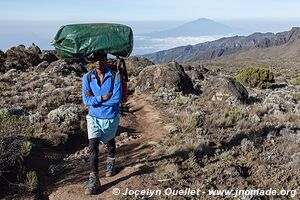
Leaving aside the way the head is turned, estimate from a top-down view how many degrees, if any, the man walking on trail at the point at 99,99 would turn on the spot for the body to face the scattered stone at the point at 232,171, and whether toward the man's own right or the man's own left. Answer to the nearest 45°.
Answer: approximately 90° to the man's own left

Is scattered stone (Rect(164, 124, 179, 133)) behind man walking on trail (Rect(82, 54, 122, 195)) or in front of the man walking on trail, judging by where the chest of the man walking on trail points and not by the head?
behind

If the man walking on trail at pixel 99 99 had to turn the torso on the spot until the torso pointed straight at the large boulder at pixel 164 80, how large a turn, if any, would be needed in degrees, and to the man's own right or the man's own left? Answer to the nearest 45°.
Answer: approximately 180°

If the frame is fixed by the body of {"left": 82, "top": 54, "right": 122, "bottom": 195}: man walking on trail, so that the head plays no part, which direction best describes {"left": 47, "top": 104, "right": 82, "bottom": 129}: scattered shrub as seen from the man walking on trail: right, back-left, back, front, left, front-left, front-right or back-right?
back

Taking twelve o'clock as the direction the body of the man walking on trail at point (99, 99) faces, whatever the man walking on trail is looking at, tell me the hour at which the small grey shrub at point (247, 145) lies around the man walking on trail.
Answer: The small grey shrub is roughly at 8 o'clock from the man walking on trail.

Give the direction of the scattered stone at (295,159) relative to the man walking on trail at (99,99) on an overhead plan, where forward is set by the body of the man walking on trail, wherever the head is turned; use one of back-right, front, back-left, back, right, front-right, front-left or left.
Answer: left

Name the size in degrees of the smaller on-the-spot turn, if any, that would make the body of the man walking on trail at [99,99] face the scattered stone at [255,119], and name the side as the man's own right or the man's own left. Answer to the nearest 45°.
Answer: approximately 135° to the man's own left

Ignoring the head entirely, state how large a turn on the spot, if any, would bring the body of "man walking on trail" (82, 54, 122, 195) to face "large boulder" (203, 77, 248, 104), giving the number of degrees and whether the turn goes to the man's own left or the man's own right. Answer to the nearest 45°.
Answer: approximately 135° to the man's own left

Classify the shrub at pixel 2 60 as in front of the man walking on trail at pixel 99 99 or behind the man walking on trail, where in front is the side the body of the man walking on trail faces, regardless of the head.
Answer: behind

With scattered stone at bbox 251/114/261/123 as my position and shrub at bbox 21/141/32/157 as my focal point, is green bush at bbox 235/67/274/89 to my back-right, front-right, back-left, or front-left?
back-right

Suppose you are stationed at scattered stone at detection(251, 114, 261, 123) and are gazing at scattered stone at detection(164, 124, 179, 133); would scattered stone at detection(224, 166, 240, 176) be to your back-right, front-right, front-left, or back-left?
front-left

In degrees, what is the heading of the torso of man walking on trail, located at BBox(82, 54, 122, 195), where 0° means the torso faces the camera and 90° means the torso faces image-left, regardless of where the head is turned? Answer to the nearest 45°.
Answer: approximately 0°

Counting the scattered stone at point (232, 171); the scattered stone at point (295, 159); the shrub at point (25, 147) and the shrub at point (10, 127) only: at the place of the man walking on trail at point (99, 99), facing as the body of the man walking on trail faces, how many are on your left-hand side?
2
